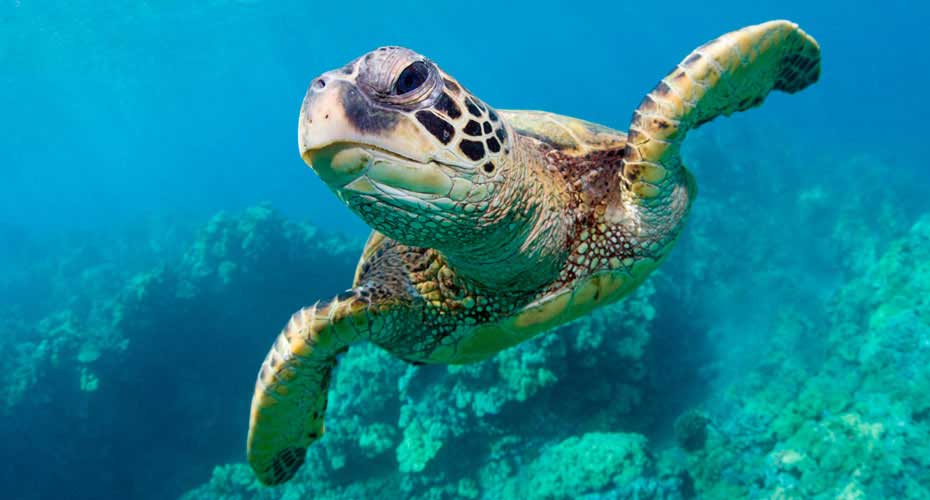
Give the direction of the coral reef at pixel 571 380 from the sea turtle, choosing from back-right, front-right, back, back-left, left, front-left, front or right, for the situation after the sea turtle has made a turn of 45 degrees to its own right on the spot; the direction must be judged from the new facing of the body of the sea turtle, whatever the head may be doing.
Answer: right

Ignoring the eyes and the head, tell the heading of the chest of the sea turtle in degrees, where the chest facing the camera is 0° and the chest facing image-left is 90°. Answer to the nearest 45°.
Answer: approximately 45°

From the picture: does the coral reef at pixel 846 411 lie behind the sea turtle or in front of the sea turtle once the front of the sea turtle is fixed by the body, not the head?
behind
